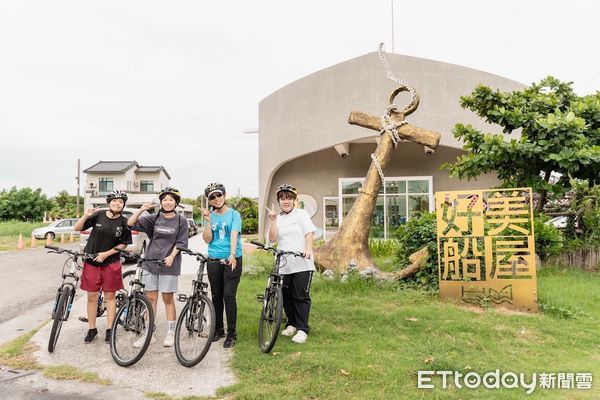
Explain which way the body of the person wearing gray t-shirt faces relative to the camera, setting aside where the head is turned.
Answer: toward the camera

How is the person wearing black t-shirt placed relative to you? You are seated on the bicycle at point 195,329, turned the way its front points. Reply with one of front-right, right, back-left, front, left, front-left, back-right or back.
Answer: right

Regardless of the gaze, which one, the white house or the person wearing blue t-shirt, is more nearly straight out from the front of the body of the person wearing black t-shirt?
the person wearing blue t-shirt

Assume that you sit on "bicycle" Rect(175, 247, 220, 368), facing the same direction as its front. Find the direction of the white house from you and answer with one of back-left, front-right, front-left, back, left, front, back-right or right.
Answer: back-right

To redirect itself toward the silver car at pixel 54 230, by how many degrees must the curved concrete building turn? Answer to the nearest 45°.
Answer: approximately 90° to its right

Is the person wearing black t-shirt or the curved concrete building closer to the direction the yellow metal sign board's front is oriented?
the person wearing black t-shirt

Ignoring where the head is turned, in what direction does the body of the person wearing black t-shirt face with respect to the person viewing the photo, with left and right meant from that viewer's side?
facing the viewer

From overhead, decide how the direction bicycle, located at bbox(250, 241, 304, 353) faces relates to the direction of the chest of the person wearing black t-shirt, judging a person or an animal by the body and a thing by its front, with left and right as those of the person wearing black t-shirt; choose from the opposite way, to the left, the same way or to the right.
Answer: the same way

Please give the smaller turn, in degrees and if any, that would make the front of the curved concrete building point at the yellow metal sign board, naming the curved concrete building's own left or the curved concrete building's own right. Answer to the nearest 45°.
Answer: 0° — it already faces it

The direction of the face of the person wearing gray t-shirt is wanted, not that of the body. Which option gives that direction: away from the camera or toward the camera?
toward the camera

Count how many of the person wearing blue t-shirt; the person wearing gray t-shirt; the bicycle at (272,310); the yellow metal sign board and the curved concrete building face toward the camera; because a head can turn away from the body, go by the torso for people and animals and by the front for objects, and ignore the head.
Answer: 5

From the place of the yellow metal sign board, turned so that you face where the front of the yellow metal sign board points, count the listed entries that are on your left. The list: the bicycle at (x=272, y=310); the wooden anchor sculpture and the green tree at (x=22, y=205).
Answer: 0

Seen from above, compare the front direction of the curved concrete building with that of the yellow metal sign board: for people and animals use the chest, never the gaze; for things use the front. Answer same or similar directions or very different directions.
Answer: same or similar directions

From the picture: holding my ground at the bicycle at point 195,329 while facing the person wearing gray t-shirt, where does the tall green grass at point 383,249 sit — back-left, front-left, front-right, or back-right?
front-right

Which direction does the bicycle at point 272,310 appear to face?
toward the camera

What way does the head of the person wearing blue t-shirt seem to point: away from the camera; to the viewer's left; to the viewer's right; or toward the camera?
toward the camera

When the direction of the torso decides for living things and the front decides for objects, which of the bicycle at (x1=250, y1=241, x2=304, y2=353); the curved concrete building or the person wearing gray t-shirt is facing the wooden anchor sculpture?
the curved concrete building

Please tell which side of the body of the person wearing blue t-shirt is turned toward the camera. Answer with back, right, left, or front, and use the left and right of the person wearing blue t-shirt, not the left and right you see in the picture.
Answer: front

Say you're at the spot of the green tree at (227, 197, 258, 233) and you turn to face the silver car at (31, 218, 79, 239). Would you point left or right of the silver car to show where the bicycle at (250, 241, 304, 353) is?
left
